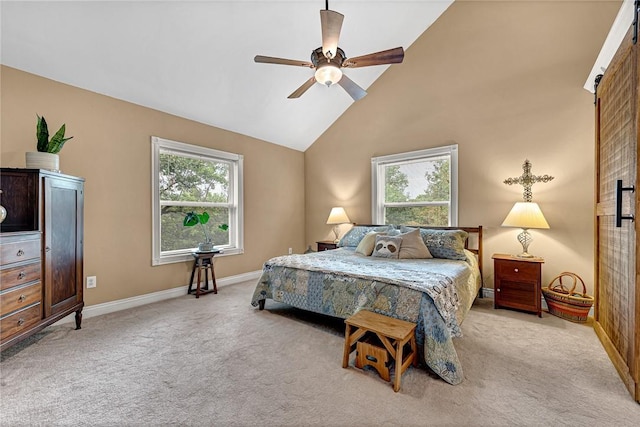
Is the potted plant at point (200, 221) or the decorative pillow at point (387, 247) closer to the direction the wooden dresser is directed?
the decorative pillow

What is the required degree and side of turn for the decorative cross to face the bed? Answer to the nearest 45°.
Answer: approximately 45° to its right

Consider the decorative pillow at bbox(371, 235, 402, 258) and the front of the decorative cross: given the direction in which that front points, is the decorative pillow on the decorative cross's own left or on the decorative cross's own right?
on the decorative cross's own right

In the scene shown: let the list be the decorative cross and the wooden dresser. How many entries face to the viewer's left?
0

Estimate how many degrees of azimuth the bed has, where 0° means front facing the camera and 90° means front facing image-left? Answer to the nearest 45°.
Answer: approximately 45°

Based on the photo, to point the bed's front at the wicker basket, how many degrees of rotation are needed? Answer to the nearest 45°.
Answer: approximately 135° to its left

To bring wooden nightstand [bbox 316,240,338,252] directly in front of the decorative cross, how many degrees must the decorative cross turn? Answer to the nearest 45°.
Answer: approximately 90° to its right

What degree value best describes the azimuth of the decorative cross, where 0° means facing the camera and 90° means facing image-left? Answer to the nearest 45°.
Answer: approximately 0°

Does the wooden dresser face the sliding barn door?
yes

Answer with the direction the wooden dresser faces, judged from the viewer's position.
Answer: facing the viewer and to the right of the viewer

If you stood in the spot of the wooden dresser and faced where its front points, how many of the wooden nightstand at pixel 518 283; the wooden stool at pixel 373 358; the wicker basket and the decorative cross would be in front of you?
4

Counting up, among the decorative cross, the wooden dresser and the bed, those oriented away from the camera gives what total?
0

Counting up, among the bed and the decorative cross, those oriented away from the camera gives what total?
0

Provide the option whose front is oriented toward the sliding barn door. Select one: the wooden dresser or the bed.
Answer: the wooden dresser
